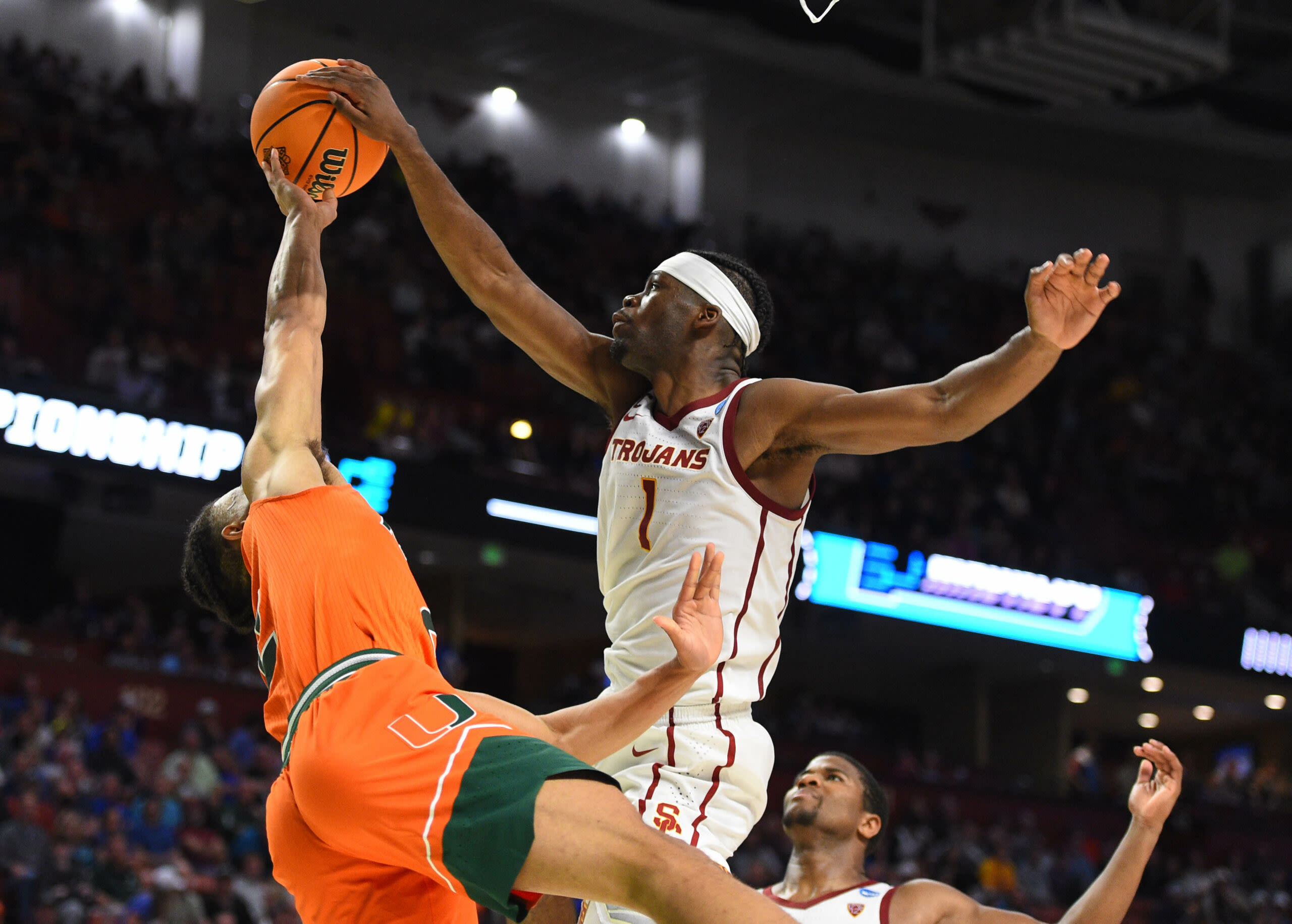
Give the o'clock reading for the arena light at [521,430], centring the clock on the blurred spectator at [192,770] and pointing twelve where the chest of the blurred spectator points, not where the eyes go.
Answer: The arena light is roughly at 7 o'clock from the blurred spectator.

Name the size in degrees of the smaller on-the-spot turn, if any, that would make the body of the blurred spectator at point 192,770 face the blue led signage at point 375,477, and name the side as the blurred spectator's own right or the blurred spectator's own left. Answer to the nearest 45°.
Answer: approximately 135° to the blurred spectator's own left

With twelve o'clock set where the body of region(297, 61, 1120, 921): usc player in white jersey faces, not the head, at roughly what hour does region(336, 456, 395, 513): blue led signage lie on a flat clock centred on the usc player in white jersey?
The blue led signage is roughly at 4 o'clock from the usc player in white jersey.

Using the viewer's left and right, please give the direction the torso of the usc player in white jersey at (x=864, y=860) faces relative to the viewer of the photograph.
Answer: facing the viewer and to the left of the viewer

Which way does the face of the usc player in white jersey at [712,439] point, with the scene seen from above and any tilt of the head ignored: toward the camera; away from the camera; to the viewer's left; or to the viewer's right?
to the viewer's left

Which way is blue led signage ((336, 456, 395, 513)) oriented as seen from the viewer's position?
toward the camera

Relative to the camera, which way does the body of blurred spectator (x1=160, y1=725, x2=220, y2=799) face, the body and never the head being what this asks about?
toward the camera

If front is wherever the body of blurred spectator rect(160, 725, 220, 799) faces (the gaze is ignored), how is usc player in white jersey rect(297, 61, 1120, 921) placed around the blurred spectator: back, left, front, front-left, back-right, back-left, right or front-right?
front

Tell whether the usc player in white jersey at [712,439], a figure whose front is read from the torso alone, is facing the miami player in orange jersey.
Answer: yes

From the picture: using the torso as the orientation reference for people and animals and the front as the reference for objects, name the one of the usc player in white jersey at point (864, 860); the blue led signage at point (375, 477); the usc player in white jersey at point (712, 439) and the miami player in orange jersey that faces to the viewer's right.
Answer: the miami player in orange jersey

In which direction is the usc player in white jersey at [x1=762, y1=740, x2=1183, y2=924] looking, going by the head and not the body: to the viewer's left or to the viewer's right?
to the viewer's left

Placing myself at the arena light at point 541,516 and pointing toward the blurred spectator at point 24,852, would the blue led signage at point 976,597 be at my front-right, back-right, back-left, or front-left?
back-left
